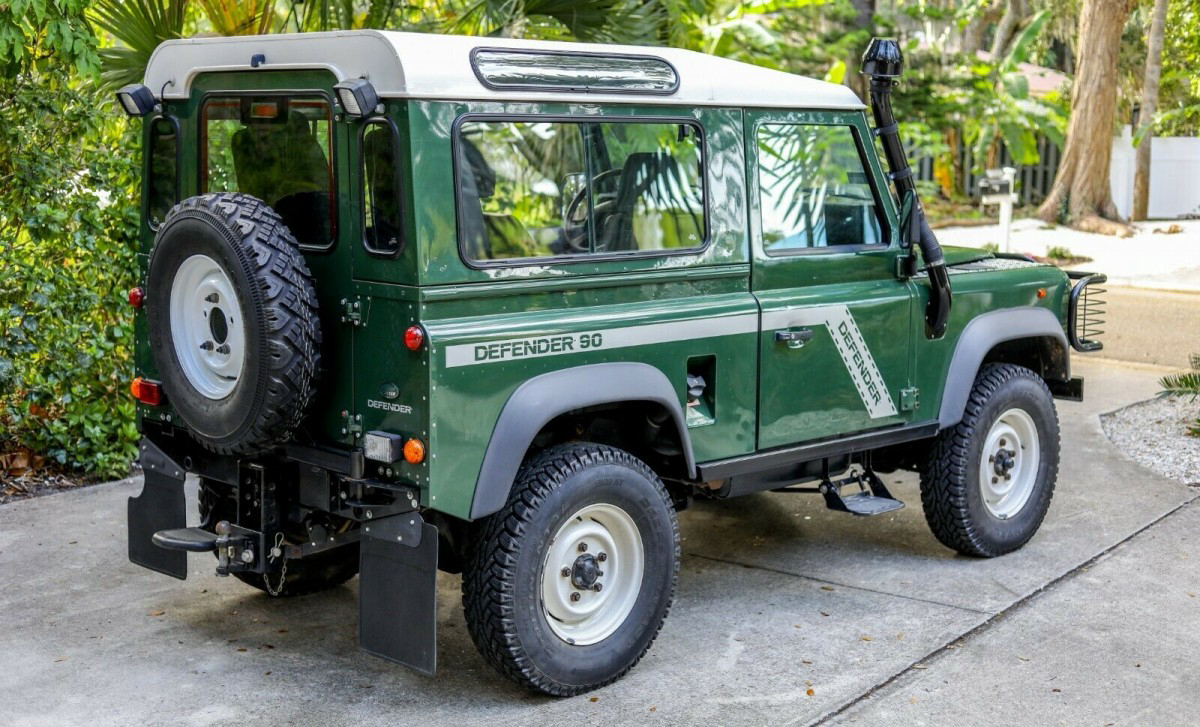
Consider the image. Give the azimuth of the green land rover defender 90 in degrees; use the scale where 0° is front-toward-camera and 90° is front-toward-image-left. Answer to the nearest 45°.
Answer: approximately 225°

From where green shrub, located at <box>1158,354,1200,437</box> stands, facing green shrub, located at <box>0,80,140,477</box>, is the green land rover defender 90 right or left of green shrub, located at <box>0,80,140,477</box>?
left

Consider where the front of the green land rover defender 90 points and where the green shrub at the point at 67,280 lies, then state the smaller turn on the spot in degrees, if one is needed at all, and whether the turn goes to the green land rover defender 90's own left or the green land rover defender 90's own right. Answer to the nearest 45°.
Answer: approximately 90° to the green land rover defender 90's own left

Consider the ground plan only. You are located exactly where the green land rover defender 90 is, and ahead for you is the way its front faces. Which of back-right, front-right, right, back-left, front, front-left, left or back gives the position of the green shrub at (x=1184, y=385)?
front
